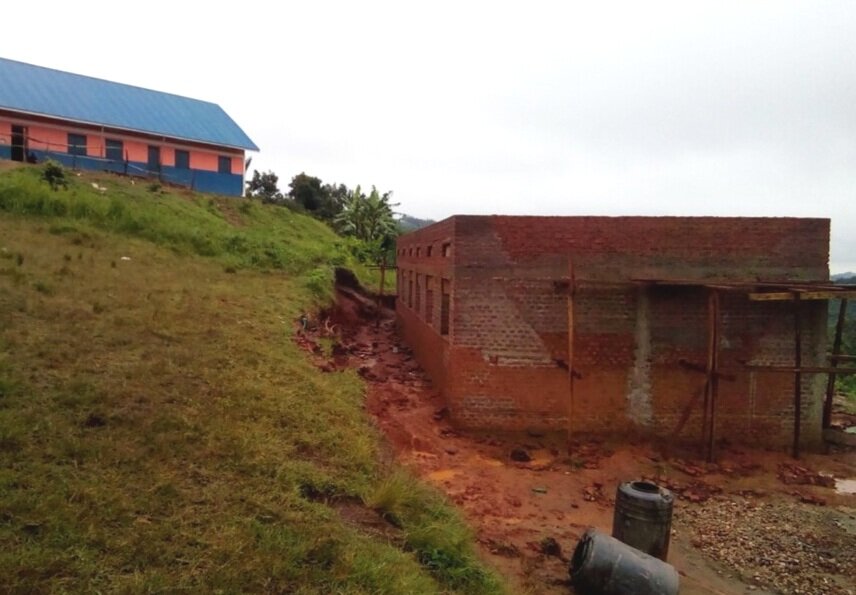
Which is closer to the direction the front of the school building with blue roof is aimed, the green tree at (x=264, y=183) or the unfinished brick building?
the unfinished brick building

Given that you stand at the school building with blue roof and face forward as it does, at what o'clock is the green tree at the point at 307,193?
The green tree is roughly at 9 o'clock from the school building with blue roof.

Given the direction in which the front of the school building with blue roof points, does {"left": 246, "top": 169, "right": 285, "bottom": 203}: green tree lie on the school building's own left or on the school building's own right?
on the school building's own left

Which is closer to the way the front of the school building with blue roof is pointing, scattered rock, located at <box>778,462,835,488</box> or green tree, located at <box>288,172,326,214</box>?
the scattered rock
